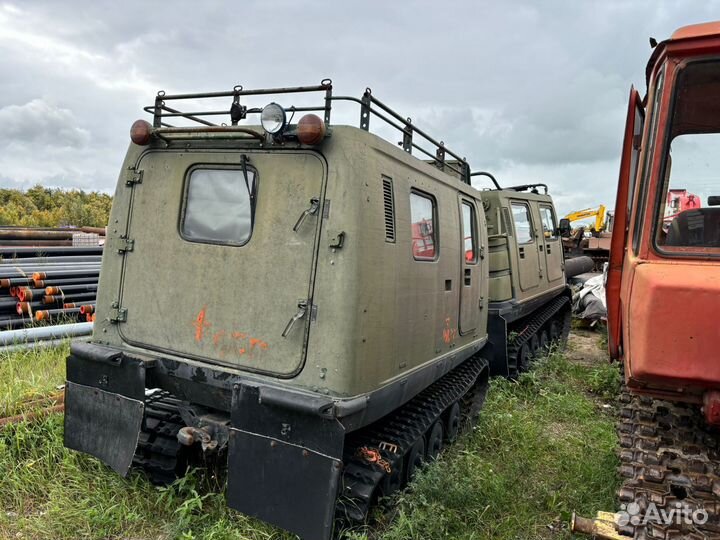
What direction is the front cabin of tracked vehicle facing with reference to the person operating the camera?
facing away from the viewer and to the right of the viewer

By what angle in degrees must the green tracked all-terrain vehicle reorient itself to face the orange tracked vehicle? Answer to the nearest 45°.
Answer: approximately 90° to its right

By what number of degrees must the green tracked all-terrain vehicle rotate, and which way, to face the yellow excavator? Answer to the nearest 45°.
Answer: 0° — it already faces it

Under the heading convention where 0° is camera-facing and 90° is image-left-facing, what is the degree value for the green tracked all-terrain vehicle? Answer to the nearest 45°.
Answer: approximately 225°

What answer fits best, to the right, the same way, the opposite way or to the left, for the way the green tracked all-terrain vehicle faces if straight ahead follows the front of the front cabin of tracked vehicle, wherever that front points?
the same way
